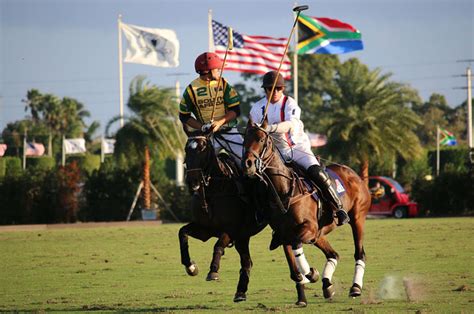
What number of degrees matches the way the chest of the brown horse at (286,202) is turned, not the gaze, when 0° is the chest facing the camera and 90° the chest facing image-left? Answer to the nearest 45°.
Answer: approximately 45°

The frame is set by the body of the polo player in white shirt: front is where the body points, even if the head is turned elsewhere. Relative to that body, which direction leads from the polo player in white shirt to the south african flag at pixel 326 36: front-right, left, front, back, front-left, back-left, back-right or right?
back-right

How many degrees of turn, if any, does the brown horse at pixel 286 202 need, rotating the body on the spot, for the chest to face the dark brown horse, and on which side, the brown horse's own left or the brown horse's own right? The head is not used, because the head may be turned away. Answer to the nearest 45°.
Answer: approximately 45° to the brown horse's own right

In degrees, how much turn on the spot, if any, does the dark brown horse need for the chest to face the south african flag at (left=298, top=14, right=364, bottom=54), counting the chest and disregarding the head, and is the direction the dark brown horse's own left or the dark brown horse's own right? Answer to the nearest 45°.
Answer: approximately 135° to the dark brown horse's own right

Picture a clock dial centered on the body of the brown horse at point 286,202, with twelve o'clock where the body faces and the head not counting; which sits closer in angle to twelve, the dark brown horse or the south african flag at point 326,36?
the dark brown horse

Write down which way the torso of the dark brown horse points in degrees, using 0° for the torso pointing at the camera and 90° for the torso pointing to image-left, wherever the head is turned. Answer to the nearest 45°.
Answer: approximately 45°

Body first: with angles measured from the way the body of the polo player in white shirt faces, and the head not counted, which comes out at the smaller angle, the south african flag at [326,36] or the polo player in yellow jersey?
the polo player in yellow jersey

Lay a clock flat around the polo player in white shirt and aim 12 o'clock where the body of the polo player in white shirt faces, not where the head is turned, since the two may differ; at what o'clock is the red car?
The red car is roughly at 5 o'clock from the polo player in white shirt.
